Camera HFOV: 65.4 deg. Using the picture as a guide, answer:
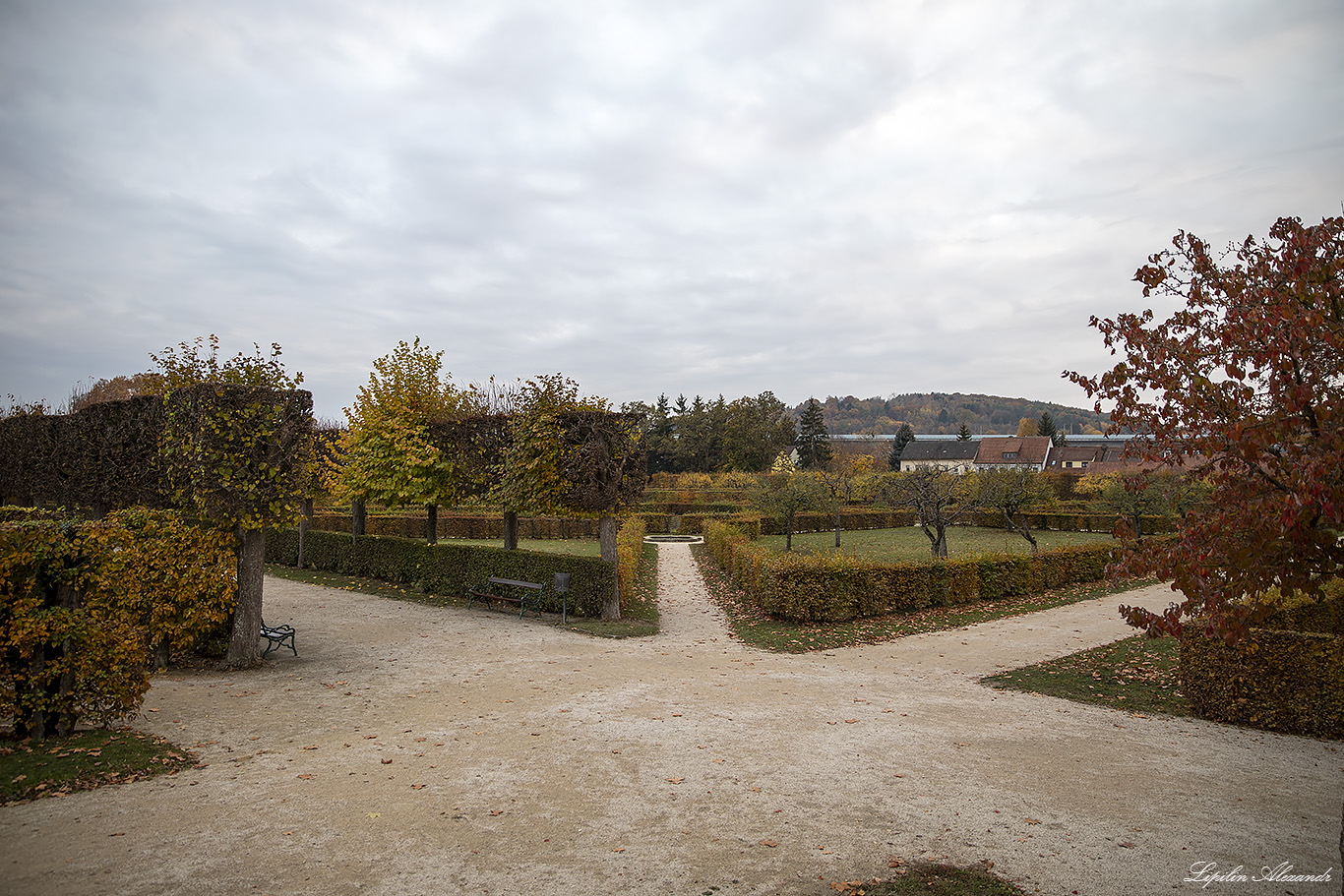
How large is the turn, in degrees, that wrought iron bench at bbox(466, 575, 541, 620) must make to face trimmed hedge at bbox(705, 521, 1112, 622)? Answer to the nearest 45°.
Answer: approximately 135° to its left

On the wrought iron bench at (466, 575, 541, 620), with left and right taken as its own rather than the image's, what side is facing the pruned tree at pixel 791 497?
back

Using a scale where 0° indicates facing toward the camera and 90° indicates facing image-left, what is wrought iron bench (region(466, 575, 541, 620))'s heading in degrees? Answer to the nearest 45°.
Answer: approximately 45°

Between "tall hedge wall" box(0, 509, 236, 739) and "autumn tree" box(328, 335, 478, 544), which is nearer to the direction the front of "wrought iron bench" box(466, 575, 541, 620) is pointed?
the tall hedge wall

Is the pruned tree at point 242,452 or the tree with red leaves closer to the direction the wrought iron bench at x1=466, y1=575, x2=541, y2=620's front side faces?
the pruned tree

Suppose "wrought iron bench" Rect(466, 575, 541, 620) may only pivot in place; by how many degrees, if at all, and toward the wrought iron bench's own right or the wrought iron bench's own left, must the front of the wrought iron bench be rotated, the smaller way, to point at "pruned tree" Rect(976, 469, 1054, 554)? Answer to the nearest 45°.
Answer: approximately 180°

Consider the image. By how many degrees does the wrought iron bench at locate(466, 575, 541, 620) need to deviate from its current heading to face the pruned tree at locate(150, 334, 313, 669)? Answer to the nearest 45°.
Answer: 0° — it already faces it

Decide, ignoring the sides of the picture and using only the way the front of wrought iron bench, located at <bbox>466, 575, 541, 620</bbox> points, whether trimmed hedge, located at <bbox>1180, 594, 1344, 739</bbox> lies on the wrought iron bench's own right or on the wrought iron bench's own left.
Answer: on the wrought iron bench's own left

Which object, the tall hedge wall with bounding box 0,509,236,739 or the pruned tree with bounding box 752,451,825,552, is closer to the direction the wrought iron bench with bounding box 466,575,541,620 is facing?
the tall hedge wall

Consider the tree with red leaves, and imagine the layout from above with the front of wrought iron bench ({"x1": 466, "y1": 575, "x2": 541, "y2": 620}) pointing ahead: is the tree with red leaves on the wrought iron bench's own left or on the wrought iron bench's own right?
on the wrought iron bench's own left
